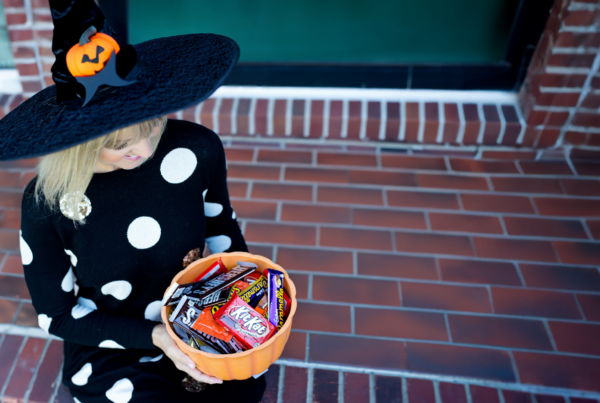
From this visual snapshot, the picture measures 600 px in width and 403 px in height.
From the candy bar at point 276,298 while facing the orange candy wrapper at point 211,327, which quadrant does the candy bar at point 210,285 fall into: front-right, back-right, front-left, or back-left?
front-right

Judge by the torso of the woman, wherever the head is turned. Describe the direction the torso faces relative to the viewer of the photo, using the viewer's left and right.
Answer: facing the viewer and to the right of the viewer
